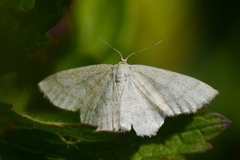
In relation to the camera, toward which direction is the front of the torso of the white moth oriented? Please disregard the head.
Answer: away from the camera
